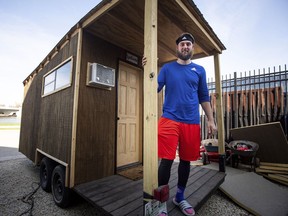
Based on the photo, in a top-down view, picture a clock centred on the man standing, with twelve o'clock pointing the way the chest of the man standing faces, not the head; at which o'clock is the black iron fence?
The black iron fence is roughly at 7 o'clock from the man standing.

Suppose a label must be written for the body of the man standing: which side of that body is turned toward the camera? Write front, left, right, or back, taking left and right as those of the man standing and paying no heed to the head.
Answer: front

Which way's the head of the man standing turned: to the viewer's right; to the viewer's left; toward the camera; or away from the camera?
toward the camera

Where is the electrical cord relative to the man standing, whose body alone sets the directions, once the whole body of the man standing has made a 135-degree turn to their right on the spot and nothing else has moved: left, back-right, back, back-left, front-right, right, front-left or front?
front-left
